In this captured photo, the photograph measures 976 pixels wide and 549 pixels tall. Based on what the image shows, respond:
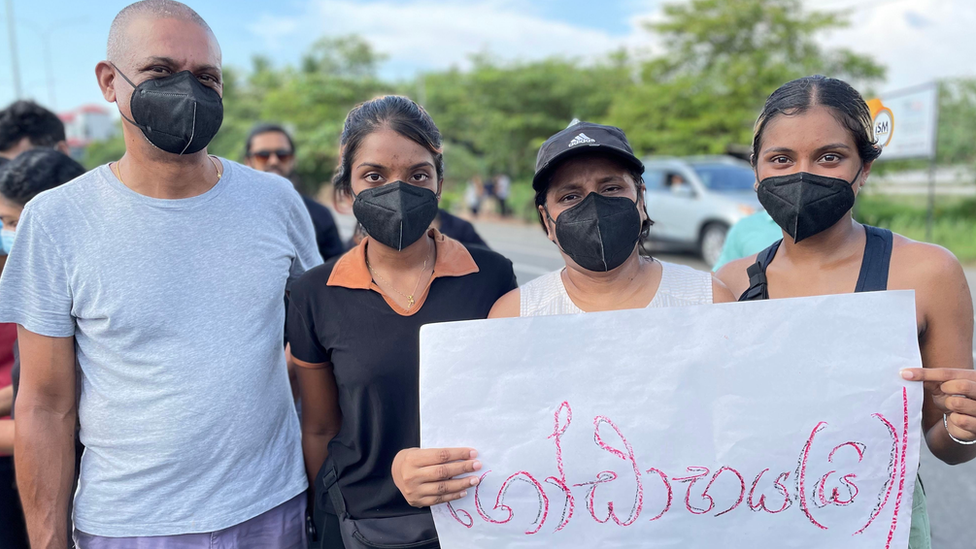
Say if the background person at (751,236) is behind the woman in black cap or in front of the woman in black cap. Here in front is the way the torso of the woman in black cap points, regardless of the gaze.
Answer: behind

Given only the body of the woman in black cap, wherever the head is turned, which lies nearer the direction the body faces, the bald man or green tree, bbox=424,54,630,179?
the bald man

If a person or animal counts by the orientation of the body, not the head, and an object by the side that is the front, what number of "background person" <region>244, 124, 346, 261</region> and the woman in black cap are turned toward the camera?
2

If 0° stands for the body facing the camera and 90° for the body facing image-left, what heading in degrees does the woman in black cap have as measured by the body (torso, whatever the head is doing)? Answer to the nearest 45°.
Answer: approximately 0°

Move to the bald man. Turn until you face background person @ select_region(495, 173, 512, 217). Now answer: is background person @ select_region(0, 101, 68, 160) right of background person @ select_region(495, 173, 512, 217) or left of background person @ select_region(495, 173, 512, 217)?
left

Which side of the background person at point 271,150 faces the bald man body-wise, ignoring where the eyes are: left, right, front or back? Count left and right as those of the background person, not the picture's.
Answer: front

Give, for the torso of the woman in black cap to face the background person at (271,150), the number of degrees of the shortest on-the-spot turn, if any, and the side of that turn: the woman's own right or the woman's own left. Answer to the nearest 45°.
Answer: approximately 135° to the woman's own right

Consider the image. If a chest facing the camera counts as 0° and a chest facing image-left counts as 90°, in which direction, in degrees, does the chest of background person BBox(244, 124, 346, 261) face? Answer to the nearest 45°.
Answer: approximately 0°
